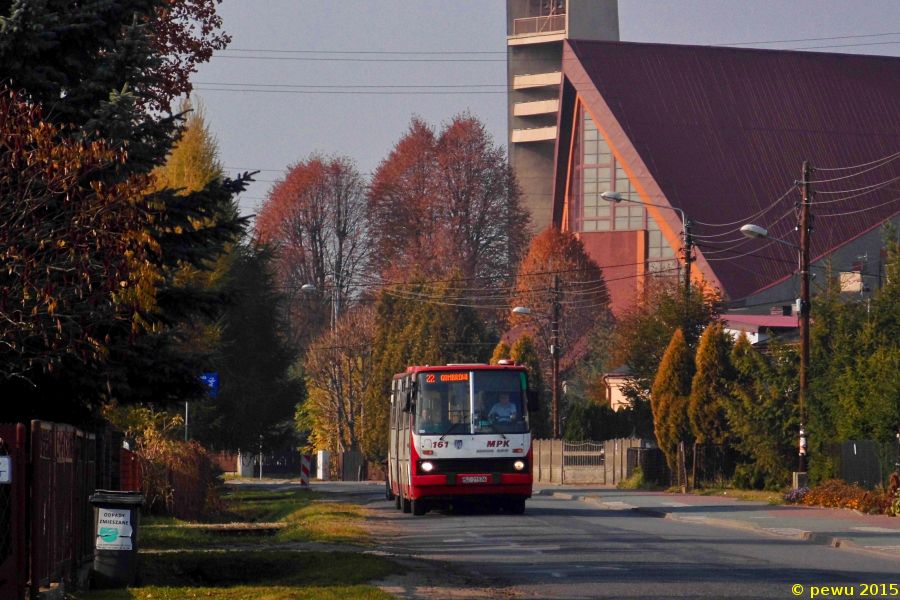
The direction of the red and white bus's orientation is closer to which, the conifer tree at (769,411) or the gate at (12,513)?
the gate

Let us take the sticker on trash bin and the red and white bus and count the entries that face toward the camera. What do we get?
2

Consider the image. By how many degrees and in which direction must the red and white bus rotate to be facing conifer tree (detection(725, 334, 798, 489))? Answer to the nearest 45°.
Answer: approximately 135° to its left

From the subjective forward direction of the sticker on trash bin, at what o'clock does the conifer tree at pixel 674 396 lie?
The conifer tree is roughly at 7 o'clock from the sticker on trash bin.

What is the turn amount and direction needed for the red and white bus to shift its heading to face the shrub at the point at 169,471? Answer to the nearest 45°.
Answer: approximately 90° to its right

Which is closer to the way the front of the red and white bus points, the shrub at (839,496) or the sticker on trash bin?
the sticker on trash bin

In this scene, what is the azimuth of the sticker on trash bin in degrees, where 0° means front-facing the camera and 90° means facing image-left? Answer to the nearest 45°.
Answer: approximately 0°

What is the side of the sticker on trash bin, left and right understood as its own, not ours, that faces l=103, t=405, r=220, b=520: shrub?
back

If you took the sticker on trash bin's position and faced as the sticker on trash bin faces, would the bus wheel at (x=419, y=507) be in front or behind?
behind
